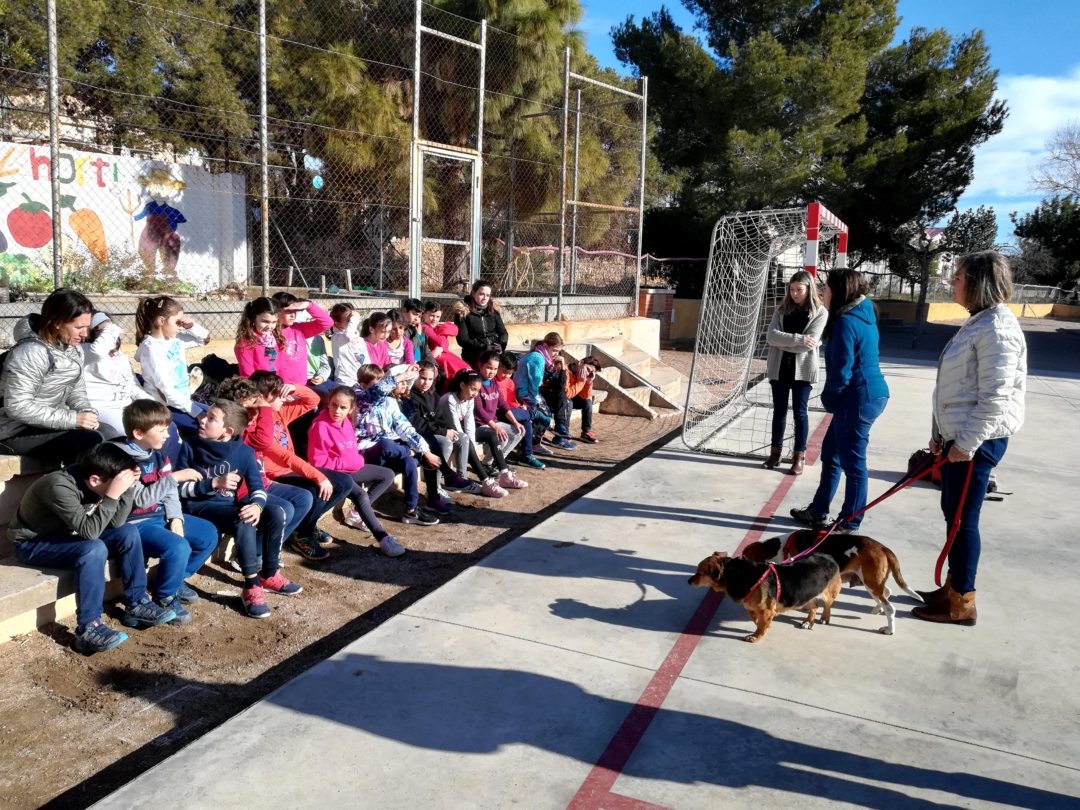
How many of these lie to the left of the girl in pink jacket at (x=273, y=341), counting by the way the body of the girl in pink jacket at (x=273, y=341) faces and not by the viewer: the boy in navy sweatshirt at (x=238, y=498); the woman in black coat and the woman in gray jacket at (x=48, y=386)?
1

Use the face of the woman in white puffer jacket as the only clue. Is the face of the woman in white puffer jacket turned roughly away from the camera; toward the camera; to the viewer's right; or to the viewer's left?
to the viewer's left

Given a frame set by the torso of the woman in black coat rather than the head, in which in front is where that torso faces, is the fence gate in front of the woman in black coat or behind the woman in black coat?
behind

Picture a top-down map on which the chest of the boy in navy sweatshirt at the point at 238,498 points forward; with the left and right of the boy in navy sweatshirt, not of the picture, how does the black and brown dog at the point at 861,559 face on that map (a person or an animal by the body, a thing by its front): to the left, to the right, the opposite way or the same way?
the opposite way

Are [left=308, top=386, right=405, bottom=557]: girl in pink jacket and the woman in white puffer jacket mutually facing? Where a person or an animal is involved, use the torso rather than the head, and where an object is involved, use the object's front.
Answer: yes

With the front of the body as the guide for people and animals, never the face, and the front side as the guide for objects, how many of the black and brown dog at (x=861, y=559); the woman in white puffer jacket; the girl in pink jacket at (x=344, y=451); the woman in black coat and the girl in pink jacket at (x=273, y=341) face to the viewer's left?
2

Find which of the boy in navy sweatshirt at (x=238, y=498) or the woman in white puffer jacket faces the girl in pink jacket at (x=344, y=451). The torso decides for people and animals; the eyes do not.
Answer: the woman in white puffer jacket

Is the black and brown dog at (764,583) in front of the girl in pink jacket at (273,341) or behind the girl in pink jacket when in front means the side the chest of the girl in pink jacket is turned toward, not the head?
in front

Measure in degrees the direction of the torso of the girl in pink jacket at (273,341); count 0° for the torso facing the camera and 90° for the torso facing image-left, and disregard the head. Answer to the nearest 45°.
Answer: approximately 315°

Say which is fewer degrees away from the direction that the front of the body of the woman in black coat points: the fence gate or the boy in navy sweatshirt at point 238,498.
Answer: the boy in navy sweatshirt

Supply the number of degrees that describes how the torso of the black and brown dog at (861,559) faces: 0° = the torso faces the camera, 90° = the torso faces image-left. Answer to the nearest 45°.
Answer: approximately 90°

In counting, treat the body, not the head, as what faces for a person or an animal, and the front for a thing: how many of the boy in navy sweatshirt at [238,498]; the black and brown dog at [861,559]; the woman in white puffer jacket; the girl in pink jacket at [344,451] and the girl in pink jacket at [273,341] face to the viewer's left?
2

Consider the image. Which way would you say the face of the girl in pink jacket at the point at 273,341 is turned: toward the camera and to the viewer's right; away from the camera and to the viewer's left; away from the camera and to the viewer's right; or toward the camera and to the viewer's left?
toward the camera and to the viewer's right

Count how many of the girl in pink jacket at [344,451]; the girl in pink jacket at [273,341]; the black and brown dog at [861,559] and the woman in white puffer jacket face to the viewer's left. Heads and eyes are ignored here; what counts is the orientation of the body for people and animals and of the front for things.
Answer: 2

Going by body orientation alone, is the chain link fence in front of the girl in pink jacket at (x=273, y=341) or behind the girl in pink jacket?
behind
